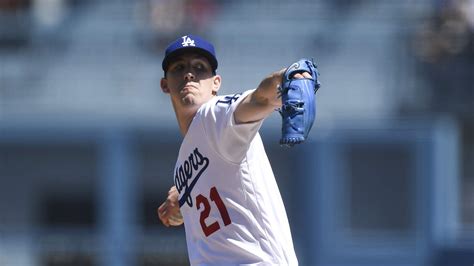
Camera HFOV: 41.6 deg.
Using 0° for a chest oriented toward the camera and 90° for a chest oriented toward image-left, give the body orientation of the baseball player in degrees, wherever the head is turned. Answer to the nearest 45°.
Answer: approximately 45°
